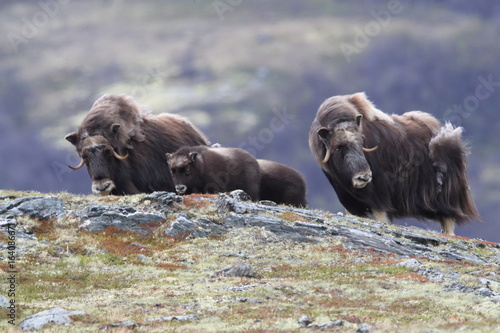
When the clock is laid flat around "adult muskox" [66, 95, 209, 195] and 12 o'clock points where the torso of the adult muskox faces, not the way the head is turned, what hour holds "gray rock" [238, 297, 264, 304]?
The gray rock is roughly at 10 o'clock from the adult muskox.

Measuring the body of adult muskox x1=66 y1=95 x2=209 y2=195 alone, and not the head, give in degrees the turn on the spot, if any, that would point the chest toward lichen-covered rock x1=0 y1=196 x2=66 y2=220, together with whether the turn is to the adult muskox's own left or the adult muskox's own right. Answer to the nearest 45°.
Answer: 0° — it already faces it

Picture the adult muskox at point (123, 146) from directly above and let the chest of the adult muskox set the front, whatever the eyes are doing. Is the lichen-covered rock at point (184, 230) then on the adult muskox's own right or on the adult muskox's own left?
on the adult muskox's own left

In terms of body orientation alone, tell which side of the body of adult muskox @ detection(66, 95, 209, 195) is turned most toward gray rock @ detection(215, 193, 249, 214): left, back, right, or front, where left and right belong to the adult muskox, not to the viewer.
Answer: left

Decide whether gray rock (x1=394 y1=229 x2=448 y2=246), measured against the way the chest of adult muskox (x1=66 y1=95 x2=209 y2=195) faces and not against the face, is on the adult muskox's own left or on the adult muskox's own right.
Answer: on the adult muskox's own left

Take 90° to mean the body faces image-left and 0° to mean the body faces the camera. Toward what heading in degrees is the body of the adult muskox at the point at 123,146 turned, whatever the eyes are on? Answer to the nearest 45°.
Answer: approximately 45°

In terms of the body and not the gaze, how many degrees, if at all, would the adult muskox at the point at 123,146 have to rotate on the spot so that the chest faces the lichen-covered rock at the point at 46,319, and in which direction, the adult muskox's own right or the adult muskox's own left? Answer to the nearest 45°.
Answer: approximately 45° to the adult muskox's own left

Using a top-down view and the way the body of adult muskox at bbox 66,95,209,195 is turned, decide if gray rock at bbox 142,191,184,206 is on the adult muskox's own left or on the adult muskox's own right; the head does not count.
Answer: on the adult muskox's own left

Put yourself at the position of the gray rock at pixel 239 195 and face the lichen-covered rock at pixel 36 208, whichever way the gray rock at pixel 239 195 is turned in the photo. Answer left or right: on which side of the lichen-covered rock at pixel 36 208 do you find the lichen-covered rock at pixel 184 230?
left

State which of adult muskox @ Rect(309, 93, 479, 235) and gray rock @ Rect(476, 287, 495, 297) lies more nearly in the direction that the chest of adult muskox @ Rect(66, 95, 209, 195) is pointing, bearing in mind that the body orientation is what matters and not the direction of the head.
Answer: the gray rock

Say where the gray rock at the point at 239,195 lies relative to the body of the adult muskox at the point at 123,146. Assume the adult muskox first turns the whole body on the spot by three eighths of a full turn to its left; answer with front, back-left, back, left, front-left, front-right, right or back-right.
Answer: front-right

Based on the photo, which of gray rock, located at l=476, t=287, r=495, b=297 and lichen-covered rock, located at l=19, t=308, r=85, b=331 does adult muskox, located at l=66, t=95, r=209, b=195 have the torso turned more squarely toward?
the lichen-covered rock

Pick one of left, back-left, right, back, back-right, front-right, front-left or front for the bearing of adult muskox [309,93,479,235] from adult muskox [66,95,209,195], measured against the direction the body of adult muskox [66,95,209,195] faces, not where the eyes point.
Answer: back-left

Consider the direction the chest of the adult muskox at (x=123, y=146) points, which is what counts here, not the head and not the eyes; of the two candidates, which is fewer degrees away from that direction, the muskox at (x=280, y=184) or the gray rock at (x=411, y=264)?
the gray rock
